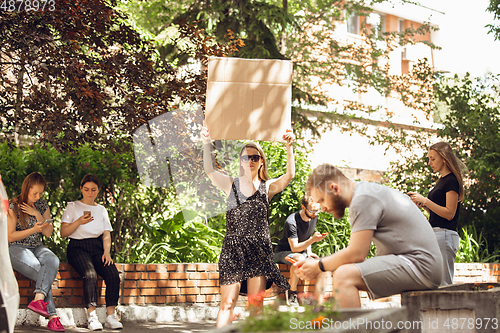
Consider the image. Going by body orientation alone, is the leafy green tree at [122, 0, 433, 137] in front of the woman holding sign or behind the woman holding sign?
behind

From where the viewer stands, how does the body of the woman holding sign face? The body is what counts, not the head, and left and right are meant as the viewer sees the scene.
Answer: facing the viewer

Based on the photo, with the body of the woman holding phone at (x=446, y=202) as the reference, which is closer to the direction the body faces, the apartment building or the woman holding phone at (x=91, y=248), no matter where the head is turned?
the woman holding phone

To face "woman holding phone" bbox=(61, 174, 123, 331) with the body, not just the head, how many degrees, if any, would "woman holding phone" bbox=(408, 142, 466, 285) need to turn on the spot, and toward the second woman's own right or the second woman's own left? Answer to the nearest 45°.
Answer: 0° — they already face them

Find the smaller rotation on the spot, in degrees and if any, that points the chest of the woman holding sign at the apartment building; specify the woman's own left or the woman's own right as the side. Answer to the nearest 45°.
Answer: approximately 180°

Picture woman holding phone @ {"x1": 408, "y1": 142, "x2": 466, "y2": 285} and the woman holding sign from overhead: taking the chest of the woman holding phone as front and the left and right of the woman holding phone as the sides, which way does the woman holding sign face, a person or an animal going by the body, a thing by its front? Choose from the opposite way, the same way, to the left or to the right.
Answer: to the left

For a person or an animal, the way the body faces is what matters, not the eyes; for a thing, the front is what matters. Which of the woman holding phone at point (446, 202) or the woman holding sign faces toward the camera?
the woman holding sign

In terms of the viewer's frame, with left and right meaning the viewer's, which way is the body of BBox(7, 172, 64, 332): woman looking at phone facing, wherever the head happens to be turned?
facing the viewer and to the right of the viewer

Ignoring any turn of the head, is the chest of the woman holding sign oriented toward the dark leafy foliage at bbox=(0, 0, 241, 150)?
no

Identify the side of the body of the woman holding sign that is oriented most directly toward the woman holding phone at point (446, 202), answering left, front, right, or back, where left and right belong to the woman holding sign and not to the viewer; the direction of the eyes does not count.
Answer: left

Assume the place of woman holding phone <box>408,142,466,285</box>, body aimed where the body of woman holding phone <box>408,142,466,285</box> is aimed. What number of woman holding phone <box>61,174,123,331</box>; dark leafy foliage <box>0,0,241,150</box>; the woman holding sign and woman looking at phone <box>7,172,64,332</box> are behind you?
0

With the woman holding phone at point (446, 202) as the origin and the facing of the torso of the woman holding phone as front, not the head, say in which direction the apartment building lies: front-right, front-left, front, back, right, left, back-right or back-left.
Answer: right

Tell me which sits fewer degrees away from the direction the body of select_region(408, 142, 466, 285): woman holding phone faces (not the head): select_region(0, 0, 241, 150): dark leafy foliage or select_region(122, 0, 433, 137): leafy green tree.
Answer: the dark leafy foliage

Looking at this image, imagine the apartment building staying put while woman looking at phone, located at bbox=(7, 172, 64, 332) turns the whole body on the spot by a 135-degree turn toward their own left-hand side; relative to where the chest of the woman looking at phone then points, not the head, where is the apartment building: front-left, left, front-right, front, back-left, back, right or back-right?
front-right

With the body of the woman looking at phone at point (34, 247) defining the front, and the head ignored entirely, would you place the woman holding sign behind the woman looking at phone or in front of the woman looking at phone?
in front

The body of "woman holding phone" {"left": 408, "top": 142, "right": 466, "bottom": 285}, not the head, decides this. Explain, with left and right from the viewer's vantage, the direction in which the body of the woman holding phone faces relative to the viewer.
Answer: facing to the left of the viewer

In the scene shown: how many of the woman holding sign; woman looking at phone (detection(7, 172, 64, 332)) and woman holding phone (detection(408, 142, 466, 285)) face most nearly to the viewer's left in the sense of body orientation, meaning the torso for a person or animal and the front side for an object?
1

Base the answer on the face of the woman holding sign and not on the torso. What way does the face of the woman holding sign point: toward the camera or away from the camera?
toward the camera

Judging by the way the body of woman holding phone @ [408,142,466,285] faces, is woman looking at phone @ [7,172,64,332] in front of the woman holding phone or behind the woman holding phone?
in front
